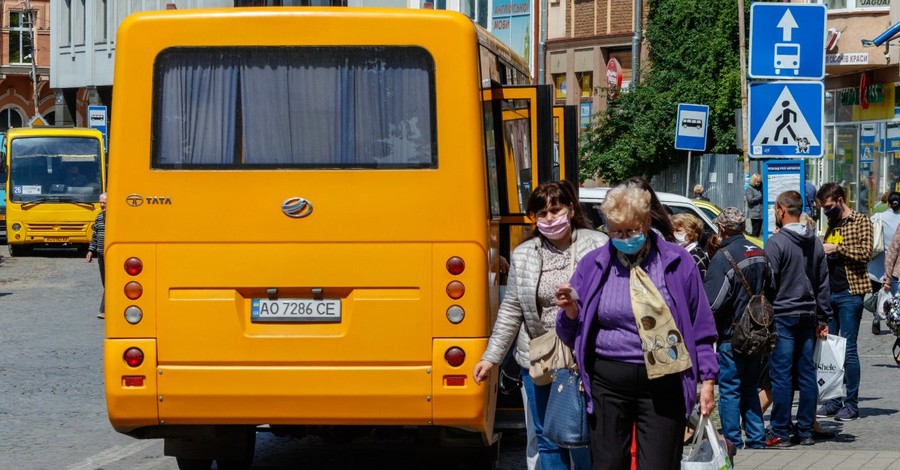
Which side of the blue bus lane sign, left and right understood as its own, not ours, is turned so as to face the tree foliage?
back

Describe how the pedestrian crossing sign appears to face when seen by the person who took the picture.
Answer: facing the viewer

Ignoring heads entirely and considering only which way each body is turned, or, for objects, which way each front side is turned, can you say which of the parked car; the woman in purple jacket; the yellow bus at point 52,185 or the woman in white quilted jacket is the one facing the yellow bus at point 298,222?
the yellow bus at point 52,185

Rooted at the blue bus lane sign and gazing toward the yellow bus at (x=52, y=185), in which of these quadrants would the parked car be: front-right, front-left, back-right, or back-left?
front-right

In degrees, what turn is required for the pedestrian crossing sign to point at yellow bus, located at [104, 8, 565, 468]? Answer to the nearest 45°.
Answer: approximately 45° to its right

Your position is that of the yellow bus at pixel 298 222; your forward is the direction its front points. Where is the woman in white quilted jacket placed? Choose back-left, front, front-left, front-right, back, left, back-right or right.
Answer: back-right

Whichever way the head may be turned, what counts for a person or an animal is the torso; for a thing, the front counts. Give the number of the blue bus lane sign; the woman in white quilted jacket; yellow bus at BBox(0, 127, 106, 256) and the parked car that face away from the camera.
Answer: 0

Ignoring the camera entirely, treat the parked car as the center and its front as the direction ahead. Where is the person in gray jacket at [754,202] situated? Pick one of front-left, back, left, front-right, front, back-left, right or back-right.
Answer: left

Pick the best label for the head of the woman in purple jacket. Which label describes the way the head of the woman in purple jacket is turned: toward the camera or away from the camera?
toward the camera

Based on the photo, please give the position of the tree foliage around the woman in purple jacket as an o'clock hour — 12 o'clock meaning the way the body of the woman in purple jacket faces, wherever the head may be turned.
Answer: The tree foliage is roughly at 6 o'clock from the woman in purple jacket.

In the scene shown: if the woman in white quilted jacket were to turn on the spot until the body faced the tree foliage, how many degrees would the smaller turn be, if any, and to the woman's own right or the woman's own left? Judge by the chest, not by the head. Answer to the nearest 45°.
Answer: approximately 180°

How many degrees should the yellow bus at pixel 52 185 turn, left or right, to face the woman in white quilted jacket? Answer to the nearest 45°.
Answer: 0° — it already faces them

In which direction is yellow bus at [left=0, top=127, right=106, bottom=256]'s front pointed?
toward the camera

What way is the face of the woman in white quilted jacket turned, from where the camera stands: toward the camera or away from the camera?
toward the camera

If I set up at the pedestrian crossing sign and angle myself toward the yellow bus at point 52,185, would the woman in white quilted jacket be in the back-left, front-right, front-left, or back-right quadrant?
back-left

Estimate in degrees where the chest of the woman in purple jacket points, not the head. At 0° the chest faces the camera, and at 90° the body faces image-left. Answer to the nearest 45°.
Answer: approximately 0°
